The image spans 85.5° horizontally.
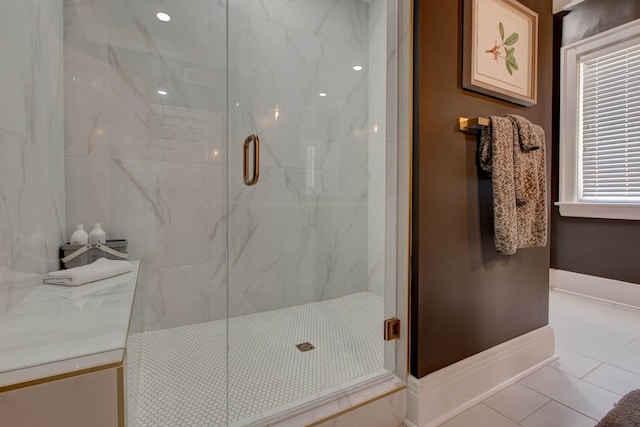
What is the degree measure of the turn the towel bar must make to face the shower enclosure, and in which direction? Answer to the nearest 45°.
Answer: approximately 135° to its right

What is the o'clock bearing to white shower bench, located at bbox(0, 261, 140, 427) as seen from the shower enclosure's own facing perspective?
The white shower bench is roughly at 2 o'clock from the shower enclosure.

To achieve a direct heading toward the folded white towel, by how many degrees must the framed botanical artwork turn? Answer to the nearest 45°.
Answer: approximately 90° to its right

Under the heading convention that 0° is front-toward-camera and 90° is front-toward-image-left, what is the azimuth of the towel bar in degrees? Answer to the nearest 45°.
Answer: approximately 315°

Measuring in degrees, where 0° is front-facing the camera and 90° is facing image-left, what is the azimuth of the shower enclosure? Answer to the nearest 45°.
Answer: approximately 315°

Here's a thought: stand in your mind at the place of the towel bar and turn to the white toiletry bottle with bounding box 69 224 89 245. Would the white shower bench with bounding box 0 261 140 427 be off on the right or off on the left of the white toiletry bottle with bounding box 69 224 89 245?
left
